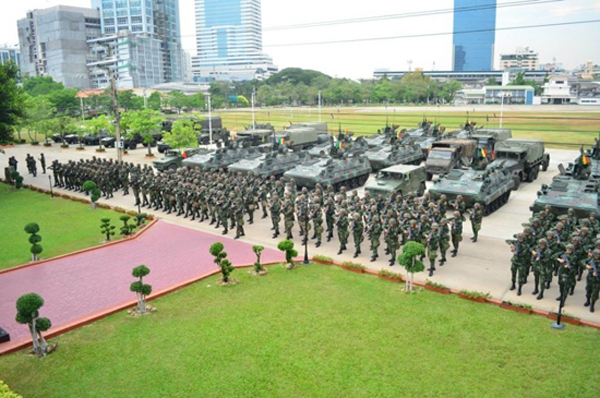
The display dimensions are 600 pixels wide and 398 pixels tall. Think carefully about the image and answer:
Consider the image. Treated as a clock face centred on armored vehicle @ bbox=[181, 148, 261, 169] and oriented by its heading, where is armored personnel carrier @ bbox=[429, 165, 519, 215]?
The armored personnel carrier is roughly at 9 o'clock from the armored vehicle.

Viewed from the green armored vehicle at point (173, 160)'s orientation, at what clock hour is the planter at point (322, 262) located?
The planter is roughly at 10 o'clock from the green armored vehicle.

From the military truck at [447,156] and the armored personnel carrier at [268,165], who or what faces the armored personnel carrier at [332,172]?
the military truck

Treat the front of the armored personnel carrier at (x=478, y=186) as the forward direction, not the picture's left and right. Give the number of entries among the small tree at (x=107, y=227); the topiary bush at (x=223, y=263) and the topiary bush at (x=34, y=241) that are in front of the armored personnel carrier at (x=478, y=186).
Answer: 3

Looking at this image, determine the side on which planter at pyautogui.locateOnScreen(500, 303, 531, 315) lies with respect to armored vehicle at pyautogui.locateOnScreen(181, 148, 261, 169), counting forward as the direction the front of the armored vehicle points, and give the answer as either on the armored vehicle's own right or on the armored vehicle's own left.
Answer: on the armored vehicle's own left

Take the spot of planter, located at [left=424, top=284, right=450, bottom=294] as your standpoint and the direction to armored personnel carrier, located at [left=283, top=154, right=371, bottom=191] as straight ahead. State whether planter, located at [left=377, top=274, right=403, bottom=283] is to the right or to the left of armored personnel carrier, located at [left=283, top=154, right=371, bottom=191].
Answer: left

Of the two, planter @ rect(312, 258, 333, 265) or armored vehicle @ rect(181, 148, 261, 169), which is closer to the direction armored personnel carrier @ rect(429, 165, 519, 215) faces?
the planter

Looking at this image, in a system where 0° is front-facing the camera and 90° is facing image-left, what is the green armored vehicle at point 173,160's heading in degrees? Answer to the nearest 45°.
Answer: approximately 45°
